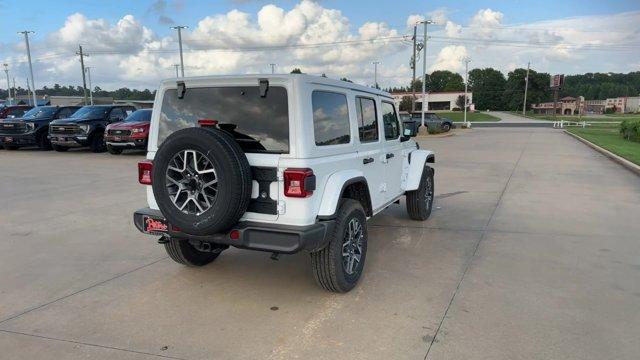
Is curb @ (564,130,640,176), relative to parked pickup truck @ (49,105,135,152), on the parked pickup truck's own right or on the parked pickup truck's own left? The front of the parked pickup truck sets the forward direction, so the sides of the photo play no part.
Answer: on the parked pickup truck's own left

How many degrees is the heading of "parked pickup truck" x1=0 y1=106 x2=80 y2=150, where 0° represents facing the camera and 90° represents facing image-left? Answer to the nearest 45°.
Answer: approximately 45°

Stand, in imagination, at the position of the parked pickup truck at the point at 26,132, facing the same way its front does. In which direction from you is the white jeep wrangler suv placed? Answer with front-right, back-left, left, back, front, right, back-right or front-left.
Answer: front-left

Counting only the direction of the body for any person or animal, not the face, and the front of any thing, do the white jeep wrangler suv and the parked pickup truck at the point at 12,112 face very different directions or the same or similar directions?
very different directions

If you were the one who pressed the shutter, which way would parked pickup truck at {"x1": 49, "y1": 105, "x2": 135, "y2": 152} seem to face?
facing the viewer and to the left of the viewer

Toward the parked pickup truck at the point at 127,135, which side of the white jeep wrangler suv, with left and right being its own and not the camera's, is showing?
left

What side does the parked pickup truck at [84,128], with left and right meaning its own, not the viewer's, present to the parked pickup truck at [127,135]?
left

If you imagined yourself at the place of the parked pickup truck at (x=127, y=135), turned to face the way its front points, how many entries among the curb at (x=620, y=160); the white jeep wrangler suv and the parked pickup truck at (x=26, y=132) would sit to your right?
1

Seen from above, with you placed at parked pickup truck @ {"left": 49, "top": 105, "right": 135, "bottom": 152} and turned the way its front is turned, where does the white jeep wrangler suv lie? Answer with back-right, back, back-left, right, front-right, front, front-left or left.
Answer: front-left

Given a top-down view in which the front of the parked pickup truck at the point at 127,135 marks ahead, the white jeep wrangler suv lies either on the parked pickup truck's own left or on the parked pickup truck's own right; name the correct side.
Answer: on the parked pickup truck's own left

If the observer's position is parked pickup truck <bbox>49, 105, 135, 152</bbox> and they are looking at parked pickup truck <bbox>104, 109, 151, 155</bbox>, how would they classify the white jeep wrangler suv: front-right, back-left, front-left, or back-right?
front-right

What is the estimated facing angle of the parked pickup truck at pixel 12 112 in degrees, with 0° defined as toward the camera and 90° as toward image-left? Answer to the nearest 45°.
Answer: approximately 45°

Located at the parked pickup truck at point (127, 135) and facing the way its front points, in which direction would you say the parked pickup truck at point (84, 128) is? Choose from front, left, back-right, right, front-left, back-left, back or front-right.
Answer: right

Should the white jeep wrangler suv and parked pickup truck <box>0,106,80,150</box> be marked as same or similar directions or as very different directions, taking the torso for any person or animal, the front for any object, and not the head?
very different directions

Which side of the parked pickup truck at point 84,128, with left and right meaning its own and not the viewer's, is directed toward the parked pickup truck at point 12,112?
right

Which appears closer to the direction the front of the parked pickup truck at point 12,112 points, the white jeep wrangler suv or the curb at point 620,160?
the white jeep wrangler suv
